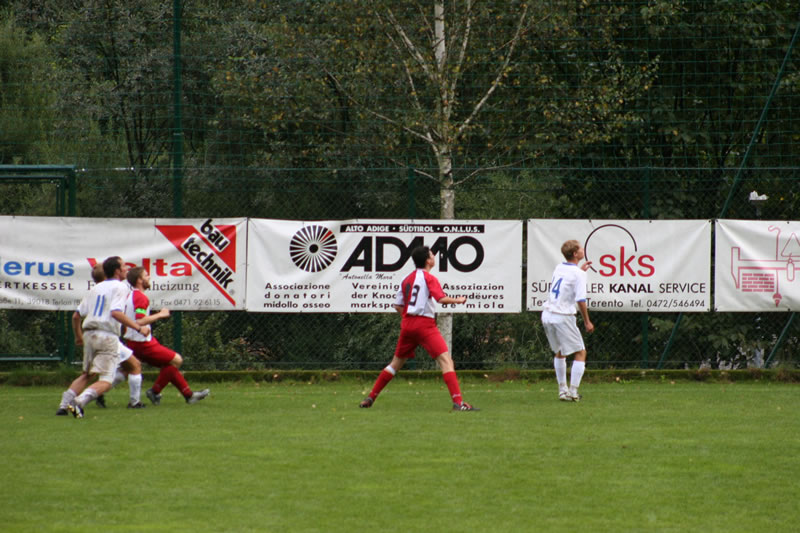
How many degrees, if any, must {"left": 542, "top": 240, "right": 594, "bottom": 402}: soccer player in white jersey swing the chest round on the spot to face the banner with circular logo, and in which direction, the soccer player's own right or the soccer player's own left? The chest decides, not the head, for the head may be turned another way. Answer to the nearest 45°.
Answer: approximately 90° to the soccer player's own left

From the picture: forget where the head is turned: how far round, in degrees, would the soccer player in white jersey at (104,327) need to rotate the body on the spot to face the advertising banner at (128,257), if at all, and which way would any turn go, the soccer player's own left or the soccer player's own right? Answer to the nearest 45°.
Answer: approximately 45° to the soccer player's own left

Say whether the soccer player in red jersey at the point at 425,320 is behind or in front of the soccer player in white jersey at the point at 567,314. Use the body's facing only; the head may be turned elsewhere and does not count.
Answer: behind

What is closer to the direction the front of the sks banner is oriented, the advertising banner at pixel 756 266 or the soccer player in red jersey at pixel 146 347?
the soccer player in red jersey

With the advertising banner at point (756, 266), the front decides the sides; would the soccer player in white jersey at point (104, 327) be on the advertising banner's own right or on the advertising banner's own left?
on the advertising banner's own right

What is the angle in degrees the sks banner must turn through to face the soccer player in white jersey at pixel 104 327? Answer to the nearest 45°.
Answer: approximately 45° to its right

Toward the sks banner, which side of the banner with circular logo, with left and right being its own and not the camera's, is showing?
left

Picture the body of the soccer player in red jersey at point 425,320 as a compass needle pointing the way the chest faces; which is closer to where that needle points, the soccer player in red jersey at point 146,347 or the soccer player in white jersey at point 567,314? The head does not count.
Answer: the soccer player in white jersey

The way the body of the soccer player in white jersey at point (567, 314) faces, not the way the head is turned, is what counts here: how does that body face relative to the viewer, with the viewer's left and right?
facing away from the viewer and to the right of the viewer

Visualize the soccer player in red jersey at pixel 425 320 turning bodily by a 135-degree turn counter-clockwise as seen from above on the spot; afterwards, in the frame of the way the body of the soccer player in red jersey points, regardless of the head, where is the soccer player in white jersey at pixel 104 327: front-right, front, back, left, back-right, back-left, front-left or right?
front

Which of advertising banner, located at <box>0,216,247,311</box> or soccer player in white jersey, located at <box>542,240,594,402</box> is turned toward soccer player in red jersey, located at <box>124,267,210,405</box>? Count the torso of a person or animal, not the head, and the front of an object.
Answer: the advertising banner

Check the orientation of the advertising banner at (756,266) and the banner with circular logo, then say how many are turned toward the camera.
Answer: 2
